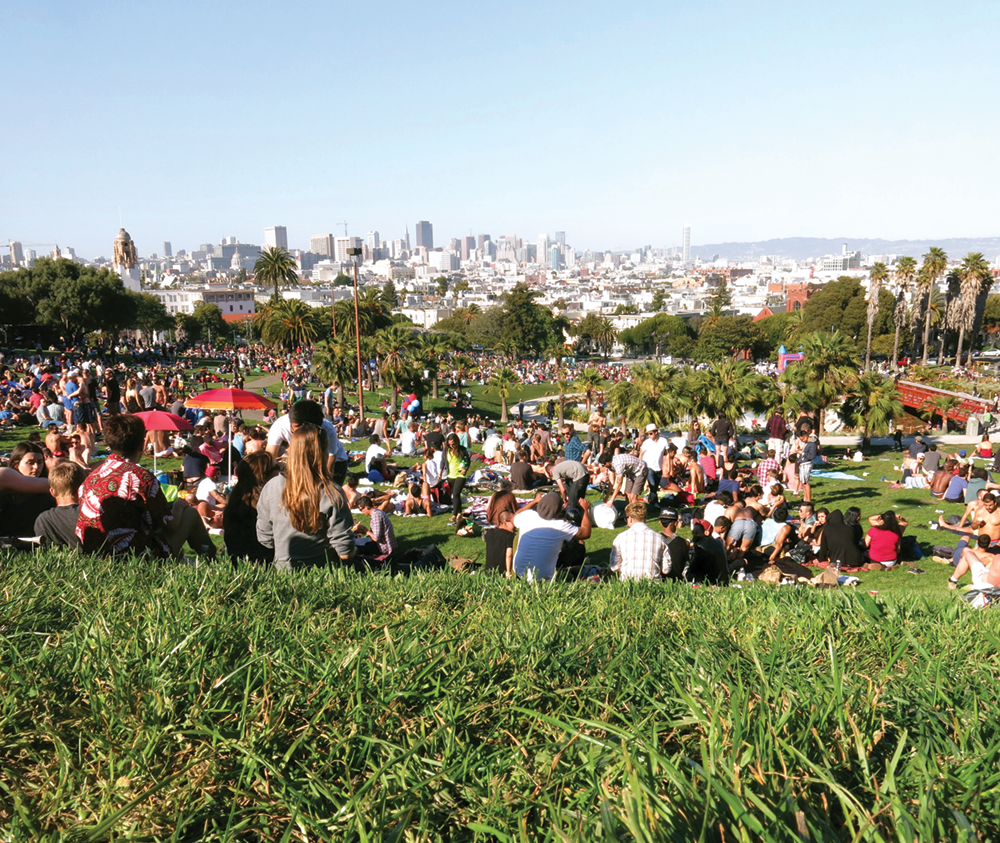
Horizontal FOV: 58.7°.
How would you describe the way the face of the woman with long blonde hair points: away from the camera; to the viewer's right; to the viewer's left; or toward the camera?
away from the camera

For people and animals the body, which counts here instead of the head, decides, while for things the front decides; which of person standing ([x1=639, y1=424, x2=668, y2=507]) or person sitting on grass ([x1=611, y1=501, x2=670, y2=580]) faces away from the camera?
the person sitting on grass

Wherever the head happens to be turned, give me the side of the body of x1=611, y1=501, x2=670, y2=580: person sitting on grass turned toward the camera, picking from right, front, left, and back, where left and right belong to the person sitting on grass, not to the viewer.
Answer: back

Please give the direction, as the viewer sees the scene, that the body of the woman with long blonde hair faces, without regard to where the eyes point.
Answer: away from the camera

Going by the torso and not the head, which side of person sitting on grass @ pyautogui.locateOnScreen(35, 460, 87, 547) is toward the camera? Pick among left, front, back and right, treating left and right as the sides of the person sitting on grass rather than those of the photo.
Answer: back

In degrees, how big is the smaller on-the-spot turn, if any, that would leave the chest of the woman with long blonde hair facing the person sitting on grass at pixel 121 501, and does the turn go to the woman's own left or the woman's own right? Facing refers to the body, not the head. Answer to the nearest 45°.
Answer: approximately 90° to the woman's own left

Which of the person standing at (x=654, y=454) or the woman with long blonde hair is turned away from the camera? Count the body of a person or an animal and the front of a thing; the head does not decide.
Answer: the woman with long blonde hair
